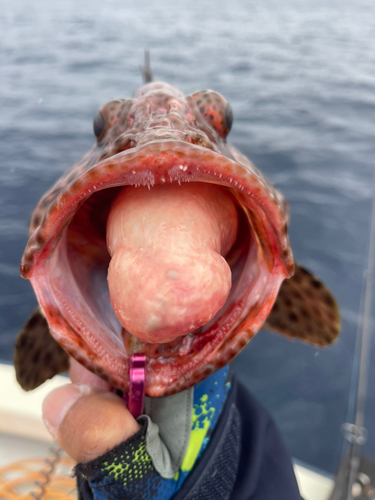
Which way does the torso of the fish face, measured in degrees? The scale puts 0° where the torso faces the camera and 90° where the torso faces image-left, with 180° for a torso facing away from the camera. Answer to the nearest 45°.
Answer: approximately 0°
